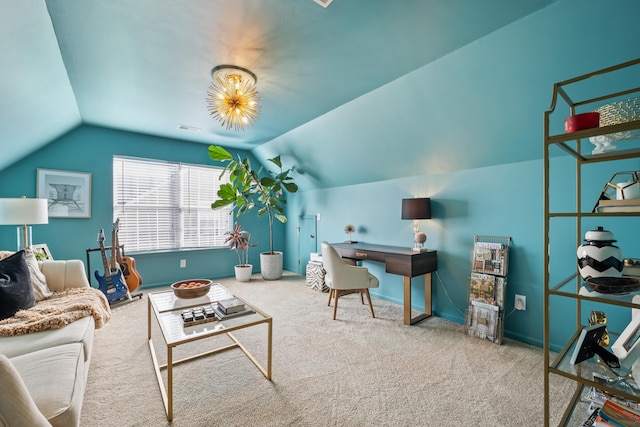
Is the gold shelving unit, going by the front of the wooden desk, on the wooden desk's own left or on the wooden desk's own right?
on the wooden desk's own left

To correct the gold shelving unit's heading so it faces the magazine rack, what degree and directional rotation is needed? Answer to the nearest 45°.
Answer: approximately 90° to its right

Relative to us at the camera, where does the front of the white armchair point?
facing to the right of the viewer

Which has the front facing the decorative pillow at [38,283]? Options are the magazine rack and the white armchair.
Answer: the magazine rack

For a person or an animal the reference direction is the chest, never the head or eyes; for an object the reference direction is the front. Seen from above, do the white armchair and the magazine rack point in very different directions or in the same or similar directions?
very different directions

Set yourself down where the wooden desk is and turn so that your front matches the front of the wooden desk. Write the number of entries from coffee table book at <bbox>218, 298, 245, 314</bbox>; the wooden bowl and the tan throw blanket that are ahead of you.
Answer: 3

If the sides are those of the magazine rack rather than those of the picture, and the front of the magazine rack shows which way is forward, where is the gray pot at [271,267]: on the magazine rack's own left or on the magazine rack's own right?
on the magazine rack's own right

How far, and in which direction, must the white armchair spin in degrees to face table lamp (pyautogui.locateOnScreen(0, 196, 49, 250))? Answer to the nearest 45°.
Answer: approximately 180°

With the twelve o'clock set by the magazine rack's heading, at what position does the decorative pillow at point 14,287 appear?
The decorative pillow is roughly at 12 o'clock from the magazine rack.

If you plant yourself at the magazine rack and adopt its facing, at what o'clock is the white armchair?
The white armchair is roughly at 1 o'clock from the magazine rack.

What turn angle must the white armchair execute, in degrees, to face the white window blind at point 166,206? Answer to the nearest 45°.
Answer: approximately 135° to its left
